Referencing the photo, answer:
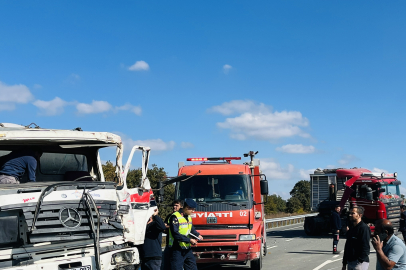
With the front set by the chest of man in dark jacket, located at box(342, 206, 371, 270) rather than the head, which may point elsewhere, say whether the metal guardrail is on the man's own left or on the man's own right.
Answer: on the man's own right

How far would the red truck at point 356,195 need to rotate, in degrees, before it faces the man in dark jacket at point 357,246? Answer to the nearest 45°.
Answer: approximately 45° to its right

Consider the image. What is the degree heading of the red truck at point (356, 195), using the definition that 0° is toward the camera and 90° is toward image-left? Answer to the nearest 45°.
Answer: approximately 315°

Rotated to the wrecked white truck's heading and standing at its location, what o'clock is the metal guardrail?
The metal guardrail is roughly at 7 o'clock from the wrecked white truck.

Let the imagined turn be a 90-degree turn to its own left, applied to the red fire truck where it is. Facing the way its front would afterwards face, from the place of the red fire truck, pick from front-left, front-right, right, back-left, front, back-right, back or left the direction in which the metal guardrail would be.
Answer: left

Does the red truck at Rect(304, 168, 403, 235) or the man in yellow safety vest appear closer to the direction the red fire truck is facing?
the man in yellow safety vest

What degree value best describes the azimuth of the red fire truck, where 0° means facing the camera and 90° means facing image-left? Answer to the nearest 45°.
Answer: approximately 0°

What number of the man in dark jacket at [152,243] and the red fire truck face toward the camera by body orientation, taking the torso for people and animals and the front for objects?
1

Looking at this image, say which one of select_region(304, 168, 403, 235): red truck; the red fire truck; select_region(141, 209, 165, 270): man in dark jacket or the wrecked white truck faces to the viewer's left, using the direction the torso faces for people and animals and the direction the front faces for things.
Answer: the man in dark jacket

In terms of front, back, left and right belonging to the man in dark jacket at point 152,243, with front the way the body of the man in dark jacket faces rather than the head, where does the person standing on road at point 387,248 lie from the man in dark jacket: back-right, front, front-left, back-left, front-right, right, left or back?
back-left

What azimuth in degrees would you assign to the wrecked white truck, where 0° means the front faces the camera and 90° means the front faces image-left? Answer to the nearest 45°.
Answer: approximately 0°
